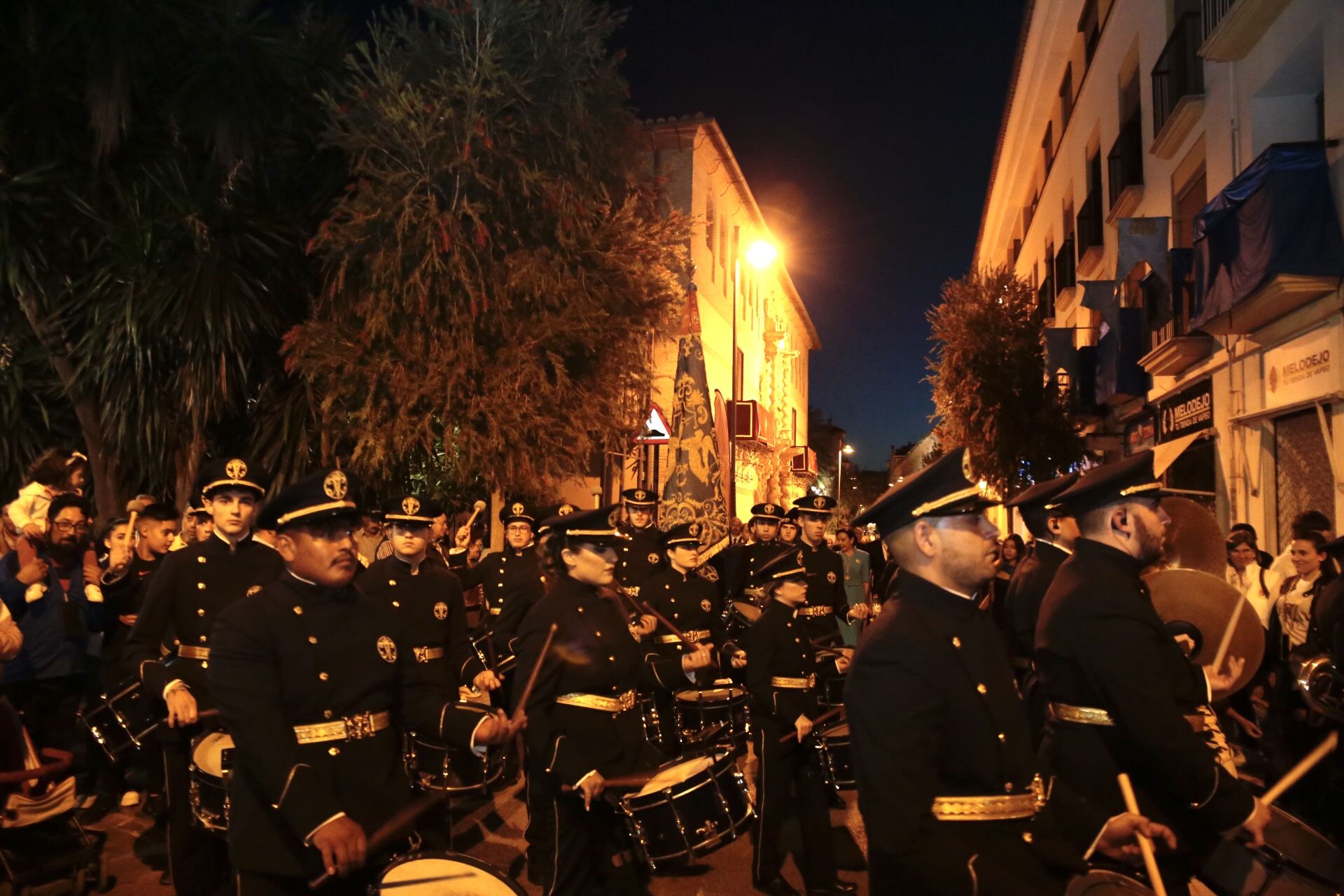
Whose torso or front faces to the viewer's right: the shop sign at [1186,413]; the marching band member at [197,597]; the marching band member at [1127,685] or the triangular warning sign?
the marching band member at [1127,685]

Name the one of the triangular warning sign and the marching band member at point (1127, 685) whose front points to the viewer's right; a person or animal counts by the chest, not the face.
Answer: the marching band member

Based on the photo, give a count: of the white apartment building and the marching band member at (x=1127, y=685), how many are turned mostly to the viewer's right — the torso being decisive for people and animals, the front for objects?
1

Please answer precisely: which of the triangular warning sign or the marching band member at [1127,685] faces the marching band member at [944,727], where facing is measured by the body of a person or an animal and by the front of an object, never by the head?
the triangular warning sign

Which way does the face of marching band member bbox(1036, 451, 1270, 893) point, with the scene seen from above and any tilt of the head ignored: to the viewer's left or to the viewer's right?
to the viewer's right

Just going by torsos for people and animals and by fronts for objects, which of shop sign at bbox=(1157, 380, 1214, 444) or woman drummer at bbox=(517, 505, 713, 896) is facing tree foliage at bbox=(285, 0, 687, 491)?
the shop sign

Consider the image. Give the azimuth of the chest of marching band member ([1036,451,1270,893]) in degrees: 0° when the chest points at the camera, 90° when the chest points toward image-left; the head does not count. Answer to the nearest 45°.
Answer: approximately 270°
